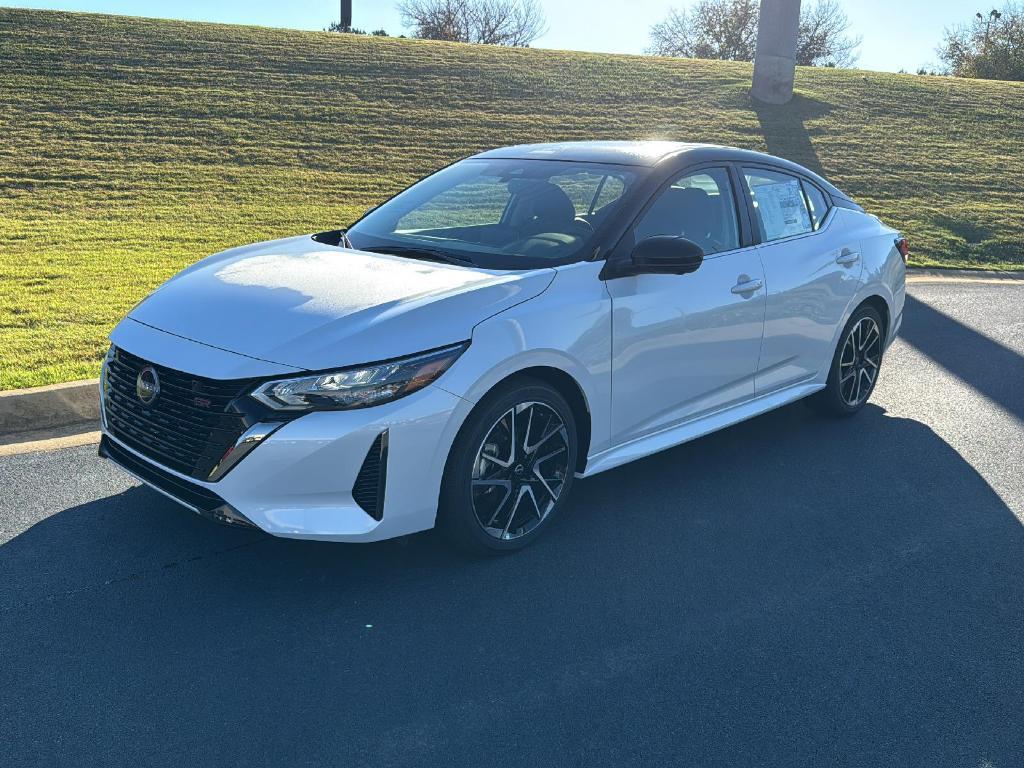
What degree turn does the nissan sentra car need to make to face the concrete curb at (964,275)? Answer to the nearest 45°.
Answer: approximately 180°

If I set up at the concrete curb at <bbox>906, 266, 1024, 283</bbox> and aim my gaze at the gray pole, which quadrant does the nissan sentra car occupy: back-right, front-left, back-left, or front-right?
back-left

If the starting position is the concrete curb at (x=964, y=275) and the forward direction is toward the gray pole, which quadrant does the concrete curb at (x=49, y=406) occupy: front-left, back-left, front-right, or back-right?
back-left

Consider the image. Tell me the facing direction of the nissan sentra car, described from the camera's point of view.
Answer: facing the viewer and to the left of the viewer

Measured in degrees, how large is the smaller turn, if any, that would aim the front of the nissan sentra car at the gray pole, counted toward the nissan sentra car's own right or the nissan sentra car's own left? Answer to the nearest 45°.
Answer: approximately 135° to the nissan sentra car's own right

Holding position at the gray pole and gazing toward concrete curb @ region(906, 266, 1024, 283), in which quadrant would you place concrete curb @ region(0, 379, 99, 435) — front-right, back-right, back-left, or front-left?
front-right

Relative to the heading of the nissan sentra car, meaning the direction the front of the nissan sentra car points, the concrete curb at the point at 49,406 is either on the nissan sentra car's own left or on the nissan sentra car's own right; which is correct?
on the nissan sentra car's own right
